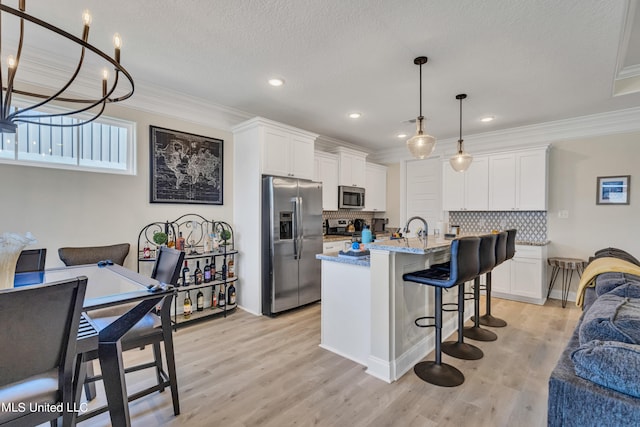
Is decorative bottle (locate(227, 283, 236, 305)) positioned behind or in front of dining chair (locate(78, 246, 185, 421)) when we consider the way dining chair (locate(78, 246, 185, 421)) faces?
behind

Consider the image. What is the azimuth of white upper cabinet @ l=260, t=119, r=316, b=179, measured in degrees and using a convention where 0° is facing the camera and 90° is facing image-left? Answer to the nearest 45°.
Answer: approximately 315°

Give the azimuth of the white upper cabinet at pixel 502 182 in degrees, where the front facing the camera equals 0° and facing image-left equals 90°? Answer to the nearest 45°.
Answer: approximately 0°

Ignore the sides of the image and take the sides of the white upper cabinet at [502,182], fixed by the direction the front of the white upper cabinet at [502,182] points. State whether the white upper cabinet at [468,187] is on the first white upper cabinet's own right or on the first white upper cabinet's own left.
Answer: on the first white upper cabinet's own right

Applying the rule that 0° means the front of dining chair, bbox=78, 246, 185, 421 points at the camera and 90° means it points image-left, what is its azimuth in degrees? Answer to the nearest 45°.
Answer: approximately 45°
